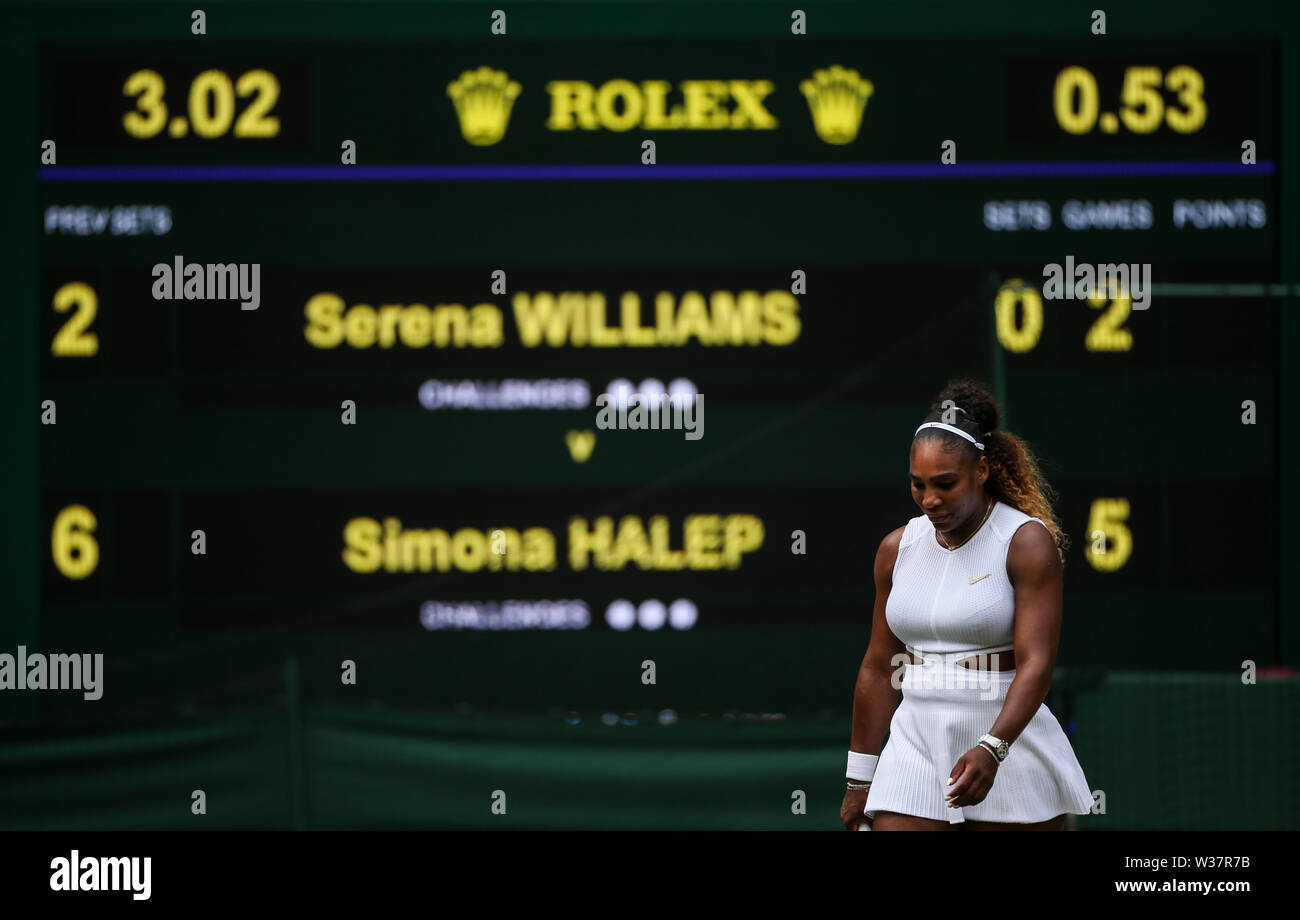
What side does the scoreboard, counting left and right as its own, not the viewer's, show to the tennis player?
front

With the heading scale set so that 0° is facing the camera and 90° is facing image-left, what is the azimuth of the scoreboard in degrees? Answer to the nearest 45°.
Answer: approximately 0°

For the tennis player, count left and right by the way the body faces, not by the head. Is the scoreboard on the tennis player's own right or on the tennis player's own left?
on the tennis player's own right

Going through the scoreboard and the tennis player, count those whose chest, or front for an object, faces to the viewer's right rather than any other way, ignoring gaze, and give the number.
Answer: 0
